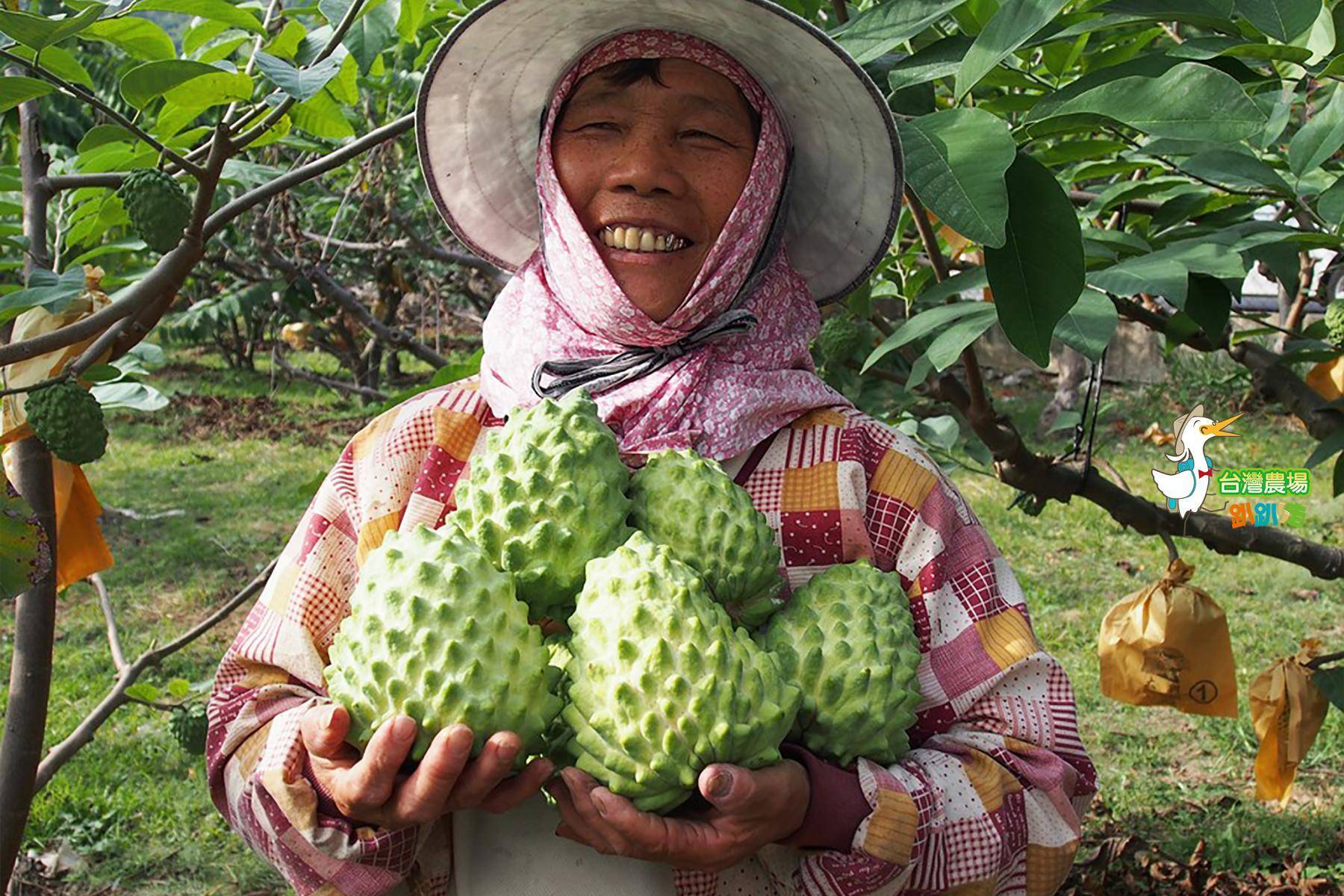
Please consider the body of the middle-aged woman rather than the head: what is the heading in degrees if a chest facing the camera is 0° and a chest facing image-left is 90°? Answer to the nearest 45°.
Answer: approximately 0°

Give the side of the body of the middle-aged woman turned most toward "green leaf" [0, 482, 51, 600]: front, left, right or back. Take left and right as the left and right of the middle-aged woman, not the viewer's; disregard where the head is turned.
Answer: right

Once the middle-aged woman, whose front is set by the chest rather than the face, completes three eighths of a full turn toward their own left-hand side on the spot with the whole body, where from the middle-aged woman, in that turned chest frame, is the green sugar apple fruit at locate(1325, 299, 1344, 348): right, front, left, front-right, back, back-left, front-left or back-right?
front

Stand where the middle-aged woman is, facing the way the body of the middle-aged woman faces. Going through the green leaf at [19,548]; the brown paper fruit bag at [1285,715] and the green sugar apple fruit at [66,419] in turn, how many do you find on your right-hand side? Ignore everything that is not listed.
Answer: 2

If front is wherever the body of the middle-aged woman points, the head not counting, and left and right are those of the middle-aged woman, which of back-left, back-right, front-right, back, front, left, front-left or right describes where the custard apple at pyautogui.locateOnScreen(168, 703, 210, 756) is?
back-right
